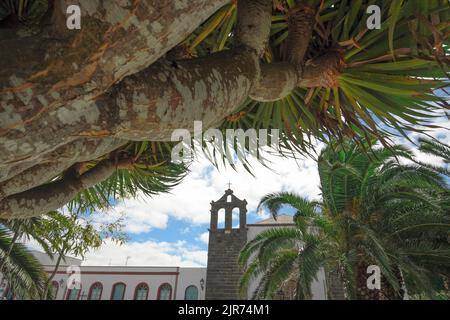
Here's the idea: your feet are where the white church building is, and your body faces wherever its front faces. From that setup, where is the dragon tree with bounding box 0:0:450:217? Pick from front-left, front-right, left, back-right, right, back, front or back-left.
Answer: front

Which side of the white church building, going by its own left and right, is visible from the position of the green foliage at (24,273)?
front

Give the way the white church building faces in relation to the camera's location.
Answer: facing the viewer

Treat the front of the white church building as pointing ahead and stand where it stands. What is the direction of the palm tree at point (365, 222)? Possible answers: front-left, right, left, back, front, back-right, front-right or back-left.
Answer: front
